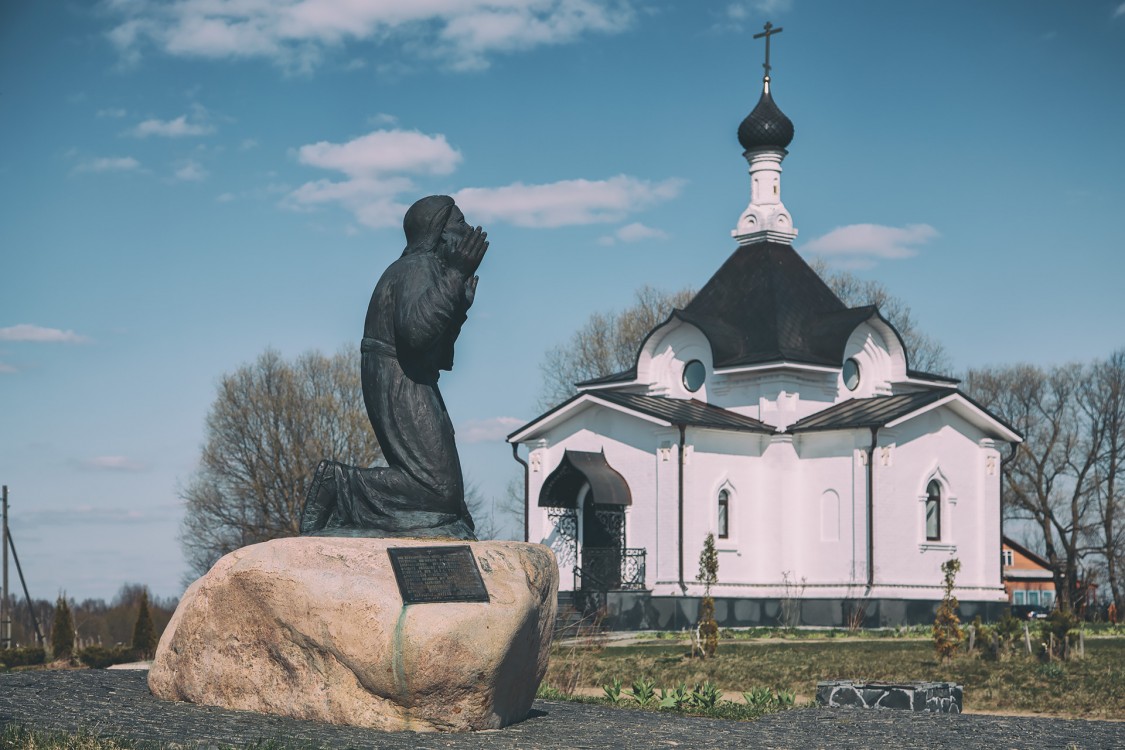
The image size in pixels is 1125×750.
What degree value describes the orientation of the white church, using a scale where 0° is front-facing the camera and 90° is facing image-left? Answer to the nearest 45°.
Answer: approximately 45°

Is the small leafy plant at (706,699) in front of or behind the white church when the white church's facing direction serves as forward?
in front

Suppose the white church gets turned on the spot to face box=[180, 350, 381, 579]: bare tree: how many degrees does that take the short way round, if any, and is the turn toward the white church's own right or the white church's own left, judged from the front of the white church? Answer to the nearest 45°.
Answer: approximately 90° to the white church's own right

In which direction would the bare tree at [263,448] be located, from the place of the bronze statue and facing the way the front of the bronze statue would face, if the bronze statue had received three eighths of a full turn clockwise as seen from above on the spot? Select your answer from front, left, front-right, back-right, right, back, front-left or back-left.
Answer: back-right

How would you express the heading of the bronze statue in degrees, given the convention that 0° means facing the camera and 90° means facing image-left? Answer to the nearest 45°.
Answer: approximately 270°

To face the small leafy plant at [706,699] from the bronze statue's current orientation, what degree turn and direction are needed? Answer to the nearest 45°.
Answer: approximately 45° to its left

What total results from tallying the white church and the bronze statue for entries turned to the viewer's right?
1

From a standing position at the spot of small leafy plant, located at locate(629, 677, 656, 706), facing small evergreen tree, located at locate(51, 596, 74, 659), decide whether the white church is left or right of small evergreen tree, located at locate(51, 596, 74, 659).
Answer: right
